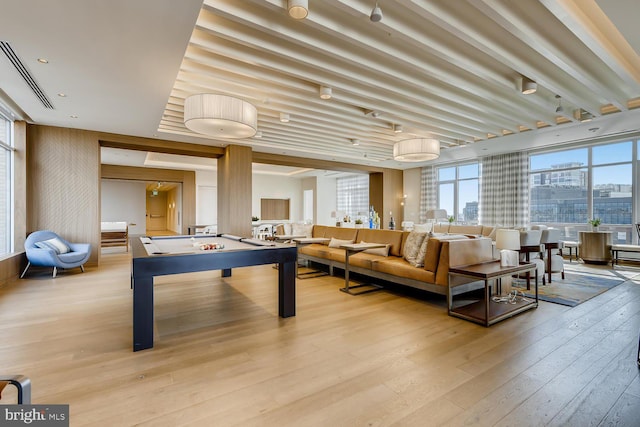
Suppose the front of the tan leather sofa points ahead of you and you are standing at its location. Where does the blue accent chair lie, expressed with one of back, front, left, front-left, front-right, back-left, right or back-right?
front-right

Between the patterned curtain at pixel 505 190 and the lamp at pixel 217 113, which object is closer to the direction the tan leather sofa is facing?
the lamp

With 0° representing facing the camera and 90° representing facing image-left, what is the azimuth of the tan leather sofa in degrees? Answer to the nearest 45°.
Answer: approximately 45°

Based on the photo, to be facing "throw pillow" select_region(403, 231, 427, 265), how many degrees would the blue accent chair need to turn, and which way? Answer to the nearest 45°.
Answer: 0° — it already faces it

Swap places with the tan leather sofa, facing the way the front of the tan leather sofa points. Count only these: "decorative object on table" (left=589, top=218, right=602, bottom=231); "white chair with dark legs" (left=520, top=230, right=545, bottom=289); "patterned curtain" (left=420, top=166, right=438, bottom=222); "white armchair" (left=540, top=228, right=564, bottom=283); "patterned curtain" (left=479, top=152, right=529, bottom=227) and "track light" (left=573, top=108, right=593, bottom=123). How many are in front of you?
0

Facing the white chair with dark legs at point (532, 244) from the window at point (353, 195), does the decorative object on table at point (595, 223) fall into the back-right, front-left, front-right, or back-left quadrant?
front-left

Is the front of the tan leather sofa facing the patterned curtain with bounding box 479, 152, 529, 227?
no

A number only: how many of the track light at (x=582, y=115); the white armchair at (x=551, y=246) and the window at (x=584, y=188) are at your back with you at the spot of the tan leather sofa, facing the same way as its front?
3

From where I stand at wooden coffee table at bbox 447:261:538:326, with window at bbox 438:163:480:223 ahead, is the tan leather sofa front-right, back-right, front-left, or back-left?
front-left

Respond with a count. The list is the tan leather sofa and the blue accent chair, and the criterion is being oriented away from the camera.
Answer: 0

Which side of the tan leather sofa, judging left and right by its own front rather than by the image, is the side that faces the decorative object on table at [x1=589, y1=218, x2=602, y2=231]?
back

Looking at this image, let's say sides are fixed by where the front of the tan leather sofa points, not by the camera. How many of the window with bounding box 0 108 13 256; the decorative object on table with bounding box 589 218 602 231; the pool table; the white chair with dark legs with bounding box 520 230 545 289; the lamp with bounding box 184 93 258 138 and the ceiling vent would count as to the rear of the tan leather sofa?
2

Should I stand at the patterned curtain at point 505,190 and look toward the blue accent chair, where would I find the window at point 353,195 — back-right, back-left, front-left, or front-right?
front-right

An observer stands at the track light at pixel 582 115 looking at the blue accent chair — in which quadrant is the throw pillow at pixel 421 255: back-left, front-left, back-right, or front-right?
front-left

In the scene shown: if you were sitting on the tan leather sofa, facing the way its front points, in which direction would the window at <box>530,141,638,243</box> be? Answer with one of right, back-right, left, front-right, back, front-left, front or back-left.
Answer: back

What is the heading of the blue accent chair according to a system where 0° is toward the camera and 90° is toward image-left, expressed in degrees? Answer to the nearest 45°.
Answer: approximately 315°
